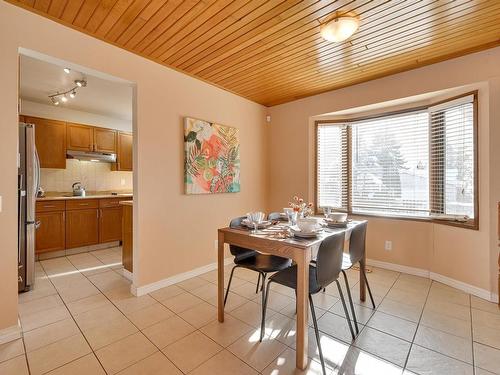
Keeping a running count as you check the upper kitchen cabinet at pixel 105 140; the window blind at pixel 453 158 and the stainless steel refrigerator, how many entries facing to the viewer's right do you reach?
1

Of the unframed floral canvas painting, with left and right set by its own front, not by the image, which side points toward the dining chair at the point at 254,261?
front

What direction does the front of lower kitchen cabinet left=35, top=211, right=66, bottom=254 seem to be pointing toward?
toward the camera

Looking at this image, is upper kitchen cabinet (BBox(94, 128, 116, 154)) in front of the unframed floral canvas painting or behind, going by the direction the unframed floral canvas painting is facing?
behind

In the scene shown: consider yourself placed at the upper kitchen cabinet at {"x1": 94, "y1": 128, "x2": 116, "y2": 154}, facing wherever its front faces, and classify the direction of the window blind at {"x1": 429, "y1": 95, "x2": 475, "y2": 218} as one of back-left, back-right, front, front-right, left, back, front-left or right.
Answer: front-left

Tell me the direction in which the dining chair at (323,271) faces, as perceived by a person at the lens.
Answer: facing away from the viewer and to the left of the viewer

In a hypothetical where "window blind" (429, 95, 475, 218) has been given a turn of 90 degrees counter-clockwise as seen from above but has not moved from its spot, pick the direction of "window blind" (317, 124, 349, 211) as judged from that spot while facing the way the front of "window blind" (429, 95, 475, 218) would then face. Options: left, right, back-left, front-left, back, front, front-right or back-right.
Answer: back-right

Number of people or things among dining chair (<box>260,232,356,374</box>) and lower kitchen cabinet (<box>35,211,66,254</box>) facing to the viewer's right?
0

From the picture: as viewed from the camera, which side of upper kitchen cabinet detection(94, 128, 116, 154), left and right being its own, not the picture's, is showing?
front

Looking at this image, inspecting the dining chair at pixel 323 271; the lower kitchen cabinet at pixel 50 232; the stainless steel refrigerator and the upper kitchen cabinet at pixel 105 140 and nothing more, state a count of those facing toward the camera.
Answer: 2

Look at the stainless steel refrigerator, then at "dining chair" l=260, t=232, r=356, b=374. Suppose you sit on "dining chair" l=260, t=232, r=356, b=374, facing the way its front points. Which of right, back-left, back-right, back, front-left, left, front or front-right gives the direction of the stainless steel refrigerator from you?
front-left

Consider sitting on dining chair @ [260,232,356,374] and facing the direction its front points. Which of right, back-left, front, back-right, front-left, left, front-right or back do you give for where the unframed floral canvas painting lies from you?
front

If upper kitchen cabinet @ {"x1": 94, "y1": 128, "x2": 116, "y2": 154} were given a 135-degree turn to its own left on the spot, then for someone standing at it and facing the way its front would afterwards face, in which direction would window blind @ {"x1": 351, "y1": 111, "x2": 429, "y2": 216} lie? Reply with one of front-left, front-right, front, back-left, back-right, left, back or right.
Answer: right

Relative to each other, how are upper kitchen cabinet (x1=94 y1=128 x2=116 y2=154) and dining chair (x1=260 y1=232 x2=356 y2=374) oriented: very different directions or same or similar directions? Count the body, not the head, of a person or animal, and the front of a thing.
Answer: very different directions

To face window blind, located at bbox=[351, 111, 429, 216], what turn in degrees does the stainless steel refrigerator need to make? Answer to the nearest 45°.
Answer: approximately 45° to its right

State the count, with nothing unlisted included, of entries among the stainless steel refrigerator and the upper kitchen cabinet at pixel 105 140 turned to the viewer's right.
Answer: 1

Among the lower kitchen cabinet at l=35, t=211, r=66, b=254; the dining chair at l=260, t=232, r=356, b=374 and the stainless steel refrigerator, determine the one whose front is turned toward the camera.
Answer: the lower kitchen cabinet
